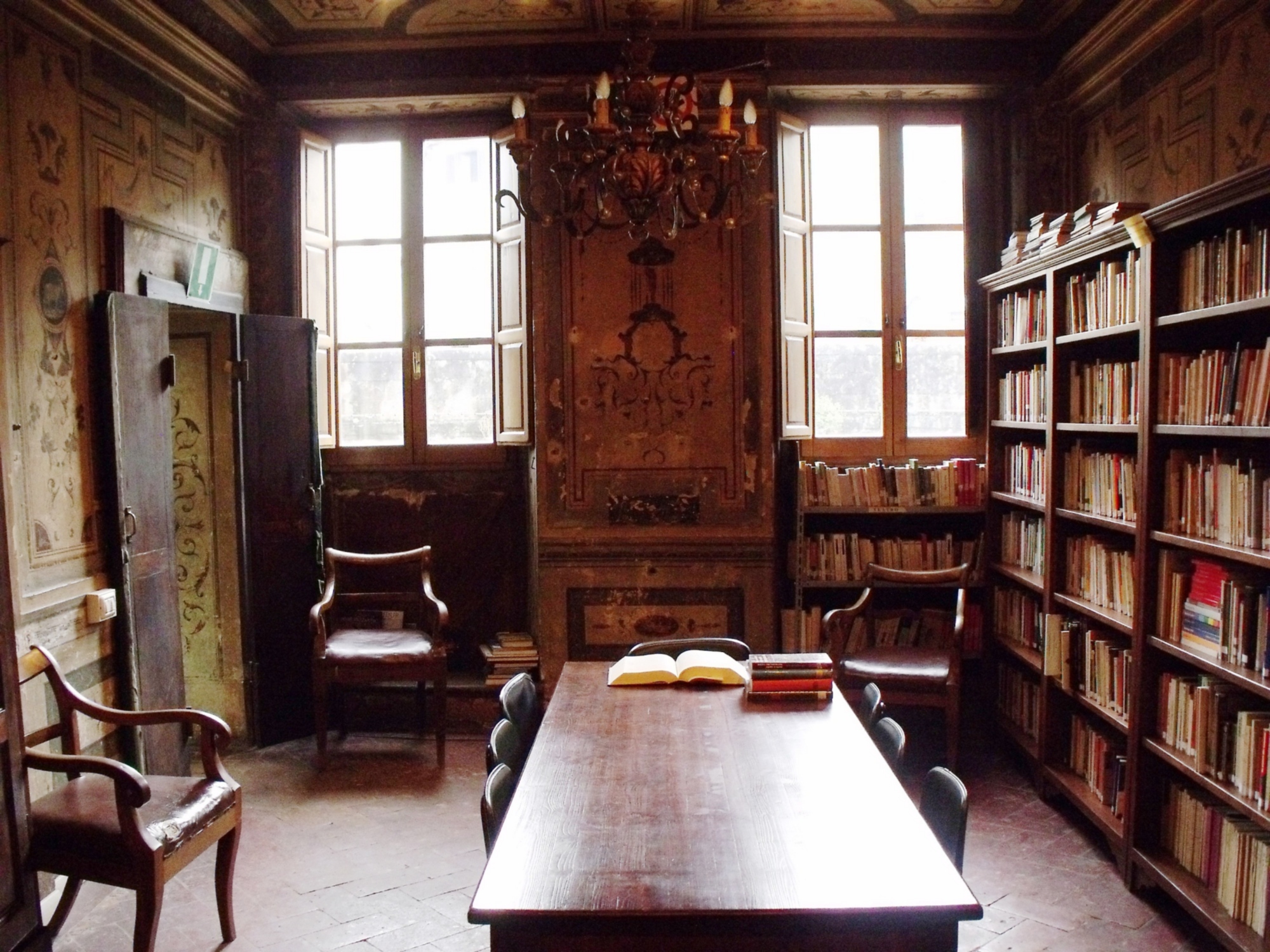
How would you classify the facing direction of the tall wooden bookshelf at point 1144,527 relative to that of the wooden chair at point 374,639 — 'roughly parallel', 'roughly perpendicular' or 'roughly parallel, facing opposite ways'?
roughly perpendicular

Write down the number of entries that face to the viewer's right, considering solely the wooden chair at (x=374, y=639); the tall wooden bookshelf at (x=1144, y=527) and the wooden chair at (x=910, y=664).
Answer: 0

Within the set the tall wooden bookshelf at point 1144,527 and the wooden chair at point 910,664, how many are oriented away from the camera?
0

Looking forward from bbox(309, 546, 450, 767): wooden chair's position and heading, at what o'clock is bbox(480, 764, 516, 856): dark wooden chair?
The dark wooden chair is roughly at 12 o'clock from the wooden chair.

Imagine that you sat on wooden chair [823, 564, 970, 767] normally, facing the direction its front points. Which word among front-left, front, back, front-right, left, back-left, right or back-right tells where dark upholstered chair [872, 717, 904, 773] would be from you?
front-left

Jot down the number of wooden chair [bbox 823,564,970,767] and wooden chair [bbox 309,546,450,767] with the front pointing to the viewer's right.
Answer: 0

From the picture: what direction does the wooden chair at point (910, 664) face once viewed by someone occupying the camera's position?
facing the viewer and to the left of the viewer

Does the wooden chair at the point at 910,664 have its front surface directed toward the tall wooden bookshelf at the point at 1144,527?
no

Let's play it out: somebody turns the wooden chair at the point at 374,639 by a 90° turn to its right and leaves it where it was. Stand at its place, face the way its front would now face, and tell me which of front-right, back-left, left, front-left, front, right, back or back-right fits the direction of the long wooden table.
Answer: left

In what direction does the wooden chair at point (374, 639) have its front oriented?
toward the camera

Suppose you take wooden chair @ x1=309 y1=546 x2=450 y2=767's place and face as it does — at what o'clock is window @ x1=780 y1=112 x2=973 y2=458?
The window is roughly at 9 o'clock from the wooden chair.

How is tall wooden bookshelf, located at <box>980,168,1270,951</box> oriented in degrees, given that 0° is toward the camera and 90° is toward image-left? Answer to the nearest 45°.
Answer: approximately 45°

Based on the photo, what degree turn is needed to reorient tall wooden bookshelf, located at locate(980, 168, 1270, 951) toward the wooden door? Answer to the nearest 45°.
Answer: approximately 45° to its right

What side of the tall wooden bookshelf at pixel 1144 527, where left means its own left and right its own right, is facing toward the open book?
front

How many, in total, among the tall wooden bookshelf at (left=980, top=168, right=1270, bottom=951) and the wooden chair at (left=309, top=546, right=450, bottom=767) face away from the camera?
0

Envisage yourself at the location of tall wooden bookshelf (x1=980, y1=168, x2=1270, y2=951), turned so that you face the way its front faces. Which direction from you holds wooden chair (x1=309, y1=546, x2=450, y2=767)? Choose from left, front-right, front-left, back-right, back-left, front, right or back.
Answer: front-right

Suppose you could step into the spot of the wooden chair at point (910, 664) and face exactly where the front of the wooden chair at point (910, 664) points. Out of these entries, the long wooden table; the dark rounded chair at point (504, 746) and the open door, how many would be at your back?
0
